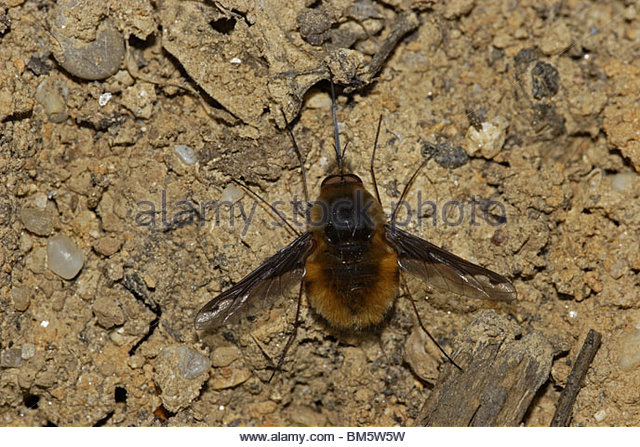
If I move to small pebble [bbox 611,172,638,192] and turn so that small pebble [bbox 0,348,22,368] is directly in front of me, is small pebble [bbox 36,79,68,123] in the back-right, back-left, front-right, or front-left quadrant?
front-right

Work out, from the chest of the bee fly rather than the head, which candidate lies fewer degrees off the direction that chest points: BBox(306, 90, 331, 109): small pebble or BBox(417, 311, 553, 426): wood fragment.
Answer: the small pebble

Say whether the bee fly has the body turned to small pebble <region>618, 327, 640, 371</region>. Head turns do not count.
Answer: no

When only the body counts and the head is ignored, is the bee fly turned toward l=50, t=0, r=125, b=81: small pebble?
no

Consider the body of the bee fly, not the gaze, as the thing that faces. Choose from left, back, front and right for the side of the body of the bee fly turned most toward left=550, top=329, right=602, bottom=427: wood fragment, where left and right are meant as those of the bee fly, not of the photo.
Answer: right

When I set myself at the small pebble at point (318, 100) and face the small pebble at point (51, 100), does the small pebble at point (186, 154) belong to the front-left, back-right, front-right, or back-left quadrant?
front-left

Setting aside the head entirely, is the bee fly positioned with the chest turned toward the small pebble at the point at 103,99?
no

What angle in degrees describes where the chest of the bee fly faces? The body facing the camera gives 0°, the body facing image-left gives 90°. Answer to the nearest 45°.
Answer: approximately 180°

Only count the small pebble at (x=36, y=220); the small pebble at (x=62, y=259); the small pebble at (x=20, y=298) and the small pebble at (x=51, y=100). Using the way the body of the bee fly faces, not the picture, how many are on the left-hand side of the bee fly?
4

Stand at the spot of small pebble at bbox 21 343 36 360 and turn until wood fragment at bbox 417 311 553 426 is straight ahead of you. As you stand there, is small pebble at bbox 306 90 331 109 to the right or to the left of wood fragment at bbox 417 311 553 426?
left

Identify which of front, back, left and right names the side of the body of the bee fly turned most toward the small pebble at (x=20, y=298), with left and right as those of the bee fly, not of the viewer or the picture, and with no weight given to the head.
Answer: left

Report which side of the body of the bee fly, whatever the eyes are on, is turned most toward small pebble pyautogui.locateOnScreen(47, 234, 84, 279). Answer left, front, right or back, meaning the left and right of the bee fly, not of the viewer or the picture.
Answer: left

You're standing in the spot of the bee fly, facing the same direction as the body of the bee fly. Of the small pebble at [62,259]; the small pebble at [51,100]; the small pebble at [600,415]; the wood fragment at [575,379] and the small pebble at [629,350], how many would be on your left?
2

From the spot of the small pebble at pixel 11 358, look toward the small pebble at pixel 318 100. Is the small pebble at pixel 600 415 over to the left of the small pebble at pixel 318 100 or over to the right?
right
